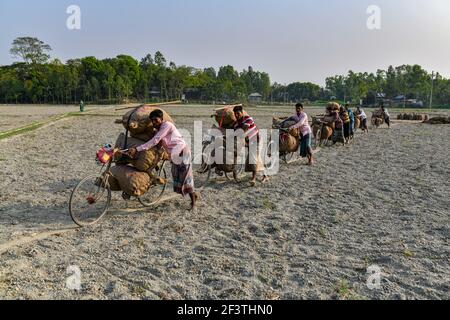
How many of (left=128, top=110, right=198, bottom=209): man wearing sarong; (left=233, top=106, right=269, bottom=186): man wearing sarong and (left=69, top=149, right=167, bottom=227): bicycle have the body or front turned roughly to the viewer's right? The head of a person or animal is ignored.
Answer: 0

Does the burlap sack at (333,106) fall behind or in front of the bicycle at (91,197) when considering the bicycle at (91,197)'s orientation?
behind

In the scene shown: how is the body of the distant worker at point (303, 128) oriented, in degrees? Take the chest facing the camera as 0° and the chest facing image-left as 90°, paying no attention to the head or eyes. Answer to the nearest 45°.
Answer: approximately 45°

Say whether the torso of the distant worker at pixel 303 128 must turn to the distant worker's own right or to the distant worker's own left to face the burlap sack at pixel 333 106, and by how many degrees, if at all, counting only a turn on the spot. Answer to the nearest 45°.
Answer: approximately 135° to the distant worker's own right

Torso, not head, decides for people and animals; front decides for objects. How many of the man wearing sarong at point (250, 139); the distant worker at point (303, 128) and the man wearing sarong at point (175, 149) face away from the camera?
0

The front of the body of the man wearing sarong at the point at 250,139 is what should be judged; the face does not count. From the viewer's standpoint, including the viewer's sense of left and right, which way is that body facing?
facing the viewer and to the left of the viewer

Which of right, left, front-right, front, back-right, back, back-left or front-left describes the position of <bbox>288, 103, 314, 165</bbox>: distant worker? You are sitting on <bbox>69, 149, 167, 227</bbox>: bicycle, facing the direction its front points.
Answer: back

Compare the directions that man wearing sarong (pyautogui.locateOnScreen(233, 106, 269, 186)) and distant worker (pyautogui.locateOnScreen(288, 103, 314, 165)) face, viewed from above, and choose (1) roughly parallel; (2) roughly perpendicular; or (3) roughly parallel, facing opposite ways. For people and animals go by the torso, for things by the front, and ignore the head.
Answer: roughly parallel

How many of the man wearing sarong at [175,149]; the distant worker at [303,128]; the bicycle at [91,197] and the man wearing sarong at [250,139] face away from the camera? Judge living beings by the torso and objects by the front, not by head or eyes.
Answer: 0

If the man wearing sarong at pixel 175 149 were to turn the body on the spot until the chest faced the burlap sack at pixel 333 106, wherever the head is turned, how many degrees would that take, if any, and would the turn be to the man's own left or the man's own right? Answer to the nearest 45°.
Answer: approximately 135° to the man's own right

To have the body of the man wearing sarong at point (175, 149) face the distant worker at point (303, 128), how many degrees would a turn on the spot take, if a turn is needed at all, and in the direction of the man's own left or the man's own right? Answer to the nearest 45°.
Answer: approximately 135° to the man's own right

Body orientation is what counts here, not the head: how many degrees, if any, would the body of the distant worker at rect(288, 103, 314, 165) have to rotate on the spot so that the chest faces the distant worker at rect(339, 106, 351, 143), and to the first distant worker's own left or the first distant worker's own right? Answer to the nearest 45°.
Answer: approximately 135° to the first distant worker's own right

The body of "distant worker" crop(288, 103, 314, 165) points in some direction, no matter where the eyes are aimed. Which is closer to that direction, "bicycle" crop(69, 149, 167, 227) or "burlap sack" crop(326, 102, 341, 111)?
the bicycle

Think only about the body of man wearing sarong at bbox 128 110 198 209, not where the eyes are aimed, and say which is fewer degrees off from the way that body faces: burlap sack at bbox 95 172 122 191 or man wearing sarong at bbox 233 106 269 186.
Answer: the burlap sack

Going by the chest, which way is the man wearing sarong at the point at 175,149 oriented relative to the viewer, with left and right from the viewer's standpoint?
facing to the left of the viewer

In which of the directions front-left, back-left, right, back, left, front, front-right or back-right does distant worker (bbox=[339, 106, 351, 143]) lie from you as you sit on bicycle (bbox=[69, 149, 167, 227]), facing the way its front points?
back

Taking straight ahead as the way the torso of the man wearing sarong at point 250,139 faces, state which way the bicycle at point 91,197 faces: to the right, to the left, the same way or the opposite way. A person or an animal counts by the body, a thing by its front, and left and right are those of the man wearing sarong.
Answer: the same way
